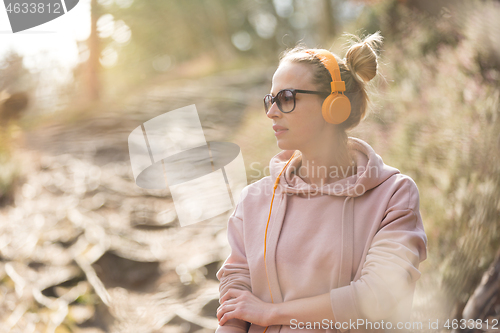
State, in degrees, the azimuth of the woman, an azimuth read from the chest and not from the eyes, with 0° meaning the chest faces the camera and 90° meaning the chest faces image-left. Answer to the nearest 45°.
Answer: approximately 45°

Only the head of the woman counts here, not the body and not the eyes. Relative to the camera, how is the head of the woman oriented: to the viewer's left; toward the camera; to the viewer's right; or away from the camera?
to the viewer's left
